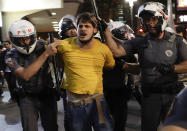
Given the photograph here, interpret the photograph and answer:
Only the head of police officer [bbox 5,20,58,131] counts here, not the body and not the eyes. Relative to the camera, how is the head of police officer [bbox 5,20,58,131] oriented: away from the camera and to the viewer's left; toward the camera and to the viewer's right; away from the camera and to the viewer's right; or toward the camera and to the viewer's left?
toward the camera and to the viewer's right

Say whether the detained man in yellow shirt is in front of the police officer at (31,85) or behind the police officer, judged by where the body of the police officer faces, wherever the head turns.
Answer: in front

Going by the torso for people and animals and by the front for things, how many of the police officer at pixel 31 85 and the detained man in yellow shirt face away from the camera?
0

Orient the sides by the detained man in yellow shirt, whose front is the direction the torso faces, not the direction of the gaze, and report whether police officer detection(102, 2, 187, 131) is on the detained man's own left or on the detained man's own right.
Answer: on the detained man's own left

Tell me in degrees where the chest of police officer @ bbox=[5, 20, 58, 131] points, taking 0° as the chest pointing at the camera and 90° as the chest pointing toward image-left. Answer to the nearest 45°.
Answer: approximately 315°

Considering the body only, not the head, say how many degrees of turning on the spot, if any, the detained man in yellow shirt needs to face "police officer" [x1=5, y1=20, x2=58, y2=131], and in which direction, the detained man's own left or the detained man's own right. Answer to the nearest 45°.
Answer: approximately 135° to the detained man's own right

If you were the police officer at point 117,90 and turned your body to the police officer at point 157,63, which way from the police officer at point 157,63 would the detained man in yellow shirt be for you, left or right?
right

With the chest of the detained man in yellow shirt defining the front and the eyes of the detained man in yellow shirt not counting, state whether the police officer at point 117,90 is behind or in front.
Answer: behind
